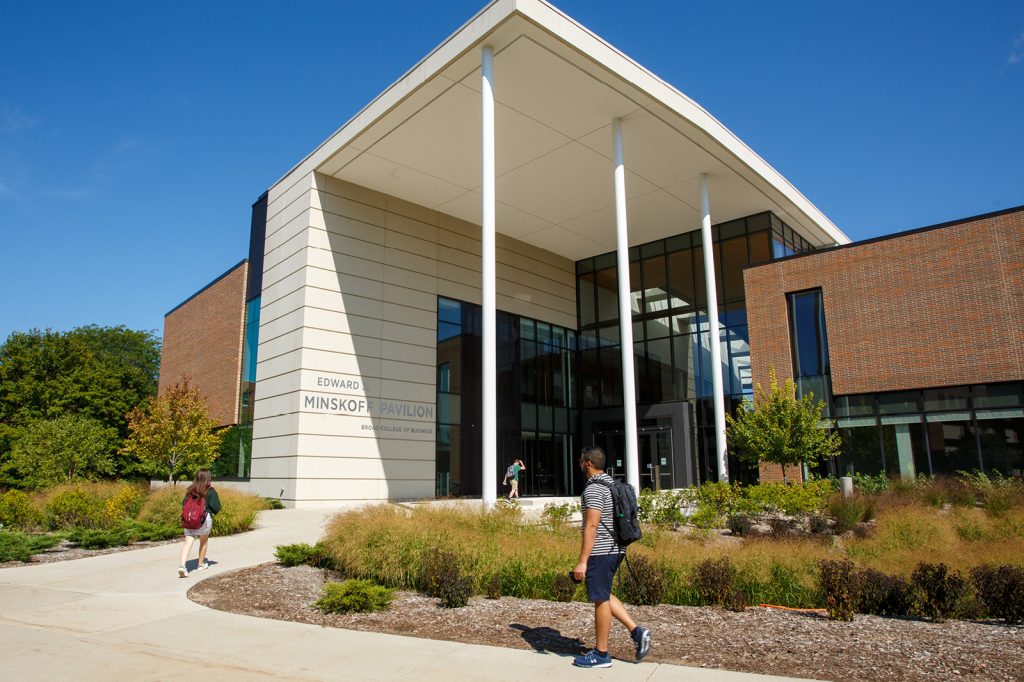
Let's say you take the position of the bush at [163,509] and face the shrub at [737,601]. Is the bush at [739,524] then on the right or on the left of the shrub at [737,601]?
left

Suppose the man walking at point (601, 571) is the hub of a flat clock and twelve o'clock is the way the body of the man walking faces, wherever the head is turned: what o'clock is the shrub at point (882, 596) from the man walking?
The shrub is roughly at 5 o'clock from the man walking.

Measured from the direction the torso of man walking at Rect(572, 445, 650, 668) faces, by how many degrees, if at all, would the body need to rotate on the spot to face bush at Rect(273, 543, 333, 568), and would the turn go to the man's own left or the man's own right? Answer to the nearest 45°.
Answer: approximately 45° to the man's own right

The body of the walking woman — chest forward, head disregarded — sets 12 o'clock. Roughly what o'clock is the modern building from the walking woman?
The modern building is roughly at 12 o'clock from the walking woman.

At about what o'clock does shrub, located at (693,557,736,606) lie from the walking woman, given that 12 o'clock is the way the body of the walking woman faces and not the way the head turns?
The shrub is roughly at 3 o'clock from the walking woman.

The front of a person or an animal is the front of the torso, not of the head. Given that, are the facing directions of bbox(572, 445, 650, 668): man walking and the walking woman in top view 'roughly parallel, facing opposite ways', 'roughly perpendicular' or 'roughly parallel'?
roughly perpendicular

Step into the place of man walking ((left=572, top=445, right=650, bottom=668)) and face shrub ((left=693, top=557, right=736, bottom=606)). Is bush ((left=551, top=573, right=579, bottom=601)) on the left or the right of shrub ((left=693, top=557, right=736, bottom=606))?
left

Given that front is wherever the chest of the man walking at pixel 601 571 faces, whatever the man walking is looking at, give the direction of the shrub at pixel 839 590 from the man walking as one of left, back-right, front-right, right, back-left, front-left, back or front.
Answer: back-right

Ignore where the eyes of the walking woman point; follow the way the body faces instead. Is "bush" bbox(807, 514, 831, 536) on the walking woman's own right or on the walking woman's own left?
on the walking woman's own right

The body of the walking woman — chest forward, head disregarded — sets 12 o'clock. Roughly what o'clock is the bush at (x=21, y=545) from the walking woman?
The bush is roughly at 9 o'clock from the walking woman.

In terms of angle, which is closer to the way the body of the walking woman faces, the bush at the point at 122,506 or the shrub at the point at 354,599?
the bush

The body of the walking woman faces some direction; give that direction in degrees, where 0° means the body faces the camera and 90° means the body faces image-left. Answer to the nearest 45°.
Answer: approximately 225°

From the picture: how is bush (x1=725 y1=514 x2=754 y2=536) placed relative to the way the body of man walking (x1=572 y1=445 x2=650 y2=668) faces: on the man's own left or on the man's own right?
on the man's own right

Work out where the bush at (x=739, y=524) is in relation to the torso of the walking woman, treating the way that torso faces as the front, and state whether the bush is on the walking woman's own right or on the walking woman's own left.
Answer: on the walking woman's own right

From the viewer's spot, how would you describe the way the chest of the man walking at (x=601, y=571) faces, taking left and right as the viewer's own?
facing to the left of the viewer

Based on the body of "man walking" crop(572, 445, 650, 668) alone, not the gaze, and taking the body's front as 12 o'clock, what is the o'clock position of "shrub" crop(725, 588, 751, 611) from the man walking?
The shrub is roughly at 4 o'clock from the man walking.

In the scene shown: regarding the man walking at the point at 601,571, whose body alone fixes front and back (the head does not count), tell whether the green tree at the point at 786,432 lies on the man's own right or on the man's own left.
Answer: on the man's own right
